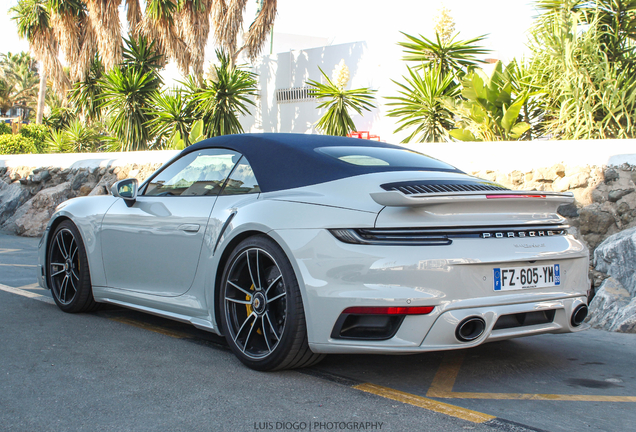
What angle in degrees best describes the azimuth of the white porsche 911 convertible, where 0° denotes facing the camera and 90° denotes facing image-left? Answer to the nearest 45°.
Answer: approximately 135°

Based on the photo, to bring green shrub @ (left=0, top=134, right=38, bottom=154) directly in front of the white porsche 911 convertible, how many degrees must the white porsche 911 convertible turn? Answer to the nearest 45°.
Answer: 0° — it already faces it

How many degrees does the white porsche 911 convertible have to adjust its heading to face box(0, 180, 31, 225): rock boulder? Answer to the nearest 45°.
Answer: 0° — it already faces it

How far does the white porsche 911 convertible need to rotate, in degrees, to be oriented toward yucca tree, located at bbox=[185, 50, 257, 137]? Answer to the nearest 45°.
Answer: approximately 45° to its right

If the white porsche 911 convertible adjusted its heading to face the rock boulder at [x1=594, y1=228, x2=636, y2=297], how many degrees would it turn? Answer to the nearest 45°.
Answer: approximately 90° to its right

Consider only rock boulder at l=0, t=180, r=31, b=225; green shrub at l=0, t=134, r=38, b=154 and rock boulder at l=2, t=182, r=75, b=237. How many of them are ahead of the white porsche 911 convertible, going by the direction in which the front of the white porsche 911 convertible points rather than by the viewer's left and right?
3

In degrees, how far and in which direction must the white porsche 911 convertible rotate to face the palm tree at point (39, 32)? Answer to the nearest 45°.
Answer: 0° — it already faces it

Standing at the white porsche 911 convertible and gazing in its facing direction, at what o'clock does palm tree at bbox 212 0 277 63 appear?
The palm tree is roughly at 1 o'clock from the white porsche 911 convertible.

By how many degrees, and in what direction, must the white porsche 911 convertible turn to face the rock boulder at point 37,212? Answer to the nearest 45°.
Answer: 0° — it already faces it

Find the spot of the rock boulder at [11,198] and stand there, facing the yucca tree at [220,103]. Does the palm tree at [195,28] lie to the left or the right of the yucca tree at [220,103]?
left

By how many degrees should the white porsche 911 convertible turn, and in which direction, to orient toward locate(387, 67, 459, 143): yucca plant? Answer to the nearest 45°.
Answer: approximately 45° to its right
